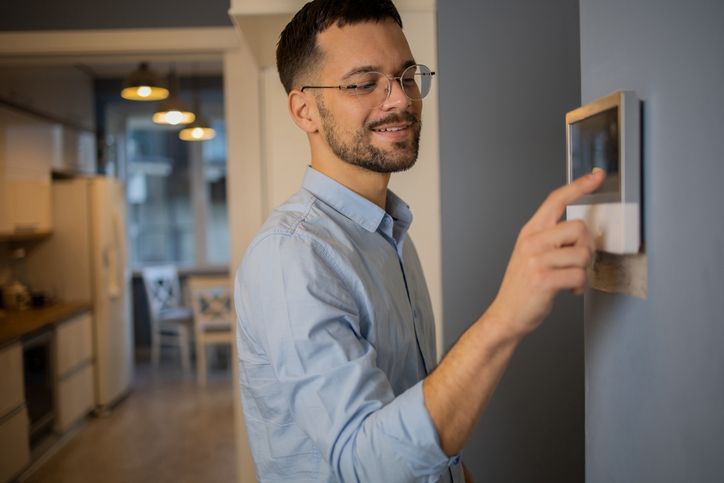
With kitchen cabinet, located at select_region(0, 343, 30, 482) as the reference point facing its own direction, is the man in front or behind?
in front

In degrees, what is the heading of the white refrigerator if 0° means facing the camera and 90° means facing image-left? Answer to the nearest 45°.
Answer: approximately 315°

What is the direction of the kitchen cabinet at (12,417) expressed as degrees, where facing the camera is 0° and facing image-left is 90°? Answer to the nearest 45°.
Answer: approximately 315°

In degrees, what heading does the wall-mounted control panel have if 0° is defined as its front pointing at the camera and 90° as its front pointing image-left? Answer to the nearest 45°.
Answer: approximately 45°

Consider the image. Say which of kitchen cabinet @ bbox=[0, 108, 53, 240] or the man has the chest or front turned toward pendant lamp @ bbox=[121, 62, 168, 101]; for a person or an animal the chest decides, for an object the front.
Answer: the kitchen cabinet

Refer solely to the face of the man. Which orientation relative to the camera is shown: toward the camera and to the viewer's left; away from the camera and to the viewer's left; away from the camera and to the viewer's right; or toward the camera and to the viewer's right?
toward the camera and to the viewer's right

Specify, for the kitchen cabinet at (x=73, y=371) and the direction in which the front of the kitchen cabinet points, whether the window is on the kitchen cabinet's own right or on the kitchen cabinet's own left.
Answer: on the kitchen cabinet's own left
